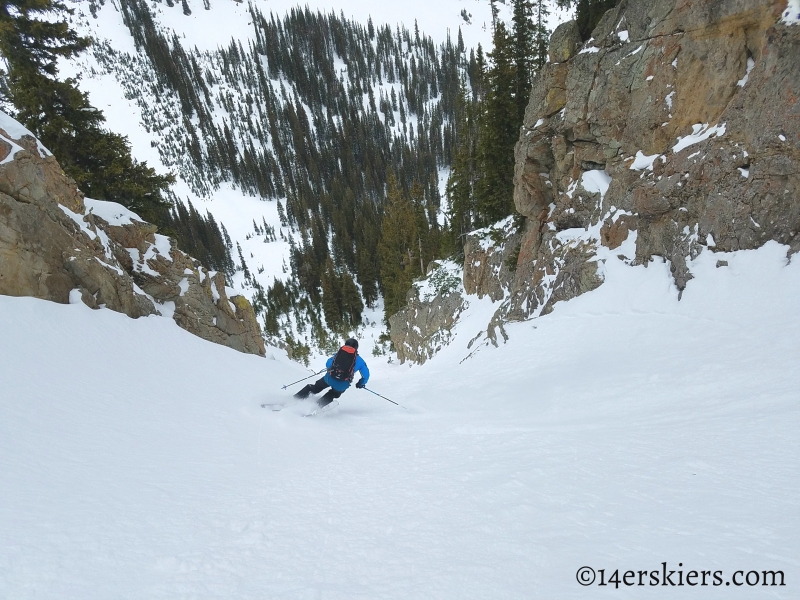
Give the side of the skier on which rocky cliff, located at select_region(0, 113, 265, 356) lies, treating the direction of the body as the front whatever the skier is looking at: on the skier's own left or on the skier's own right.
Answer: on the skier's own left

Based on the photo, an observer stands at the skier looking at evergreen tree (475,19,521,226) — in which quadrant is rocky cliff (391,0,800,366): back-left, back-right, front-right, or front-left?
front-right

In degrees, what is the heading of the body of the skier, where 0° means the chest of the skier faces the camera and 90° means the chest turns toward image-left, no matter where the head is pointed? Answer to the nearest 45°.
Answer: approximately 180°

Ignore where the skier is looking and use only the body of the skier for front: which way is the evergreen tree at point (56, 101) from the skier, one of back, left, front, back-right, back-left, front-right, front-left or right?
front-left

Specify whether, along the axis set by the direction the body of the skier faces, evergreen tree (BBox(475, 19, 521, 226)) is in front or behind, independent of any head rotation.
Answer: in front

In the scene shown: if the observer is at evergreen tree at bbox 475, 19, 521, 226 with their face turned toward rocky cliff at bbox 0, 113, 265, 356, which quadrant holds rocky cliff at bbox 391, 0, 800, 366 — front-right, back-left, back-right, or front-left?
front-left

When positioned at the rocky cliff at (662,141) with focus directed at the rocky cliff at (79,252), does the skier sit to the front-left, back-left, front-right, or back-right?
front-left

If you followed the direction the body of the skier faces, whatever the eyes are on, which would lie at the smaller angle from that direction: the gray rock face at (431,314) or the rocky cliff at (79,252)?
the gray rock face

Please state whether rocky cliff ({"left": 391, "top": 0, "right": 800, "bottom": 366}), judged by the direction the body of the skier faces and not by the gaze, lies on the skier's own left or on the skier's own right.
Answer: on the skier's own right
